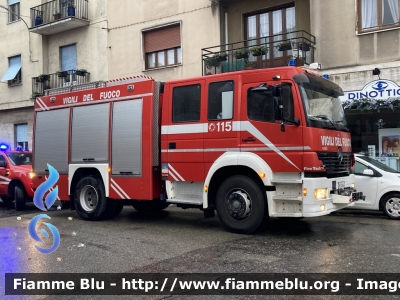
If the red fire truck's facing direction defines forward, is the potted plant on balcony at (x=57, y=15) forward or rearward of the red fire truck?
rearward

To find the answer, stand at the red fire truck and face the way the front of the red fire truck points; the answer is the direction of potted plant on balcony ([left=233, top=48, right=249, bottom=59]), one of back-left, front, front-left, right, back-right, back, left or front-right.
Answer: back-left

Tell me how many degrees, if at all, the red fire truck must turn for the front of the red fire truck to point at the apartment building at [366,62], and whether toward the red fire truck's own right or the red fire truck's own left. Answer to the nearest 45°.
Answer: approximately 90° to the red fire truck's own left

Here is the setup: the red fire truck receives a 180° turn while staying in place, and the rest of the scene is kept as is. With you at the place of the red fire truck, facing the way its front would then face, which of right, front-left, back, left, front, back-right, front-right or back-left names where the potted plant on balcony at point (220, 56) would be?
front-right

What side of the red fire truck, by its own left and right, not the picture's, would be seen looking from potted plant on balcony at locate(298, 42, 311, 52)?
left

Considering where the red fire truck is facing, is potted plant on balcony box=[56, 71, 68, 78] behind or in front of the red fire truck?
behind

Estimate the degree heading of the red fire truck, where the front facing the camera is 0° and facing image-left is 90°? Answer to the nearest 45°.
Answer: approximately 315°

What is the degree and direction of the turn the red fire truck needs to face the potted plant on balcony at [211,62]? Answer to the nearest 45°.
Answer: approximately 135° to its left

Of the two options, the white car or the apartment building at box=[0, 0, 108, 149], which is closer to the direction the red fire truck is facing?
the white car

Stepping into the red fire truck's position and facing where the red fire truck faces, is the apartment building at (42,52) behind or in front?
behind

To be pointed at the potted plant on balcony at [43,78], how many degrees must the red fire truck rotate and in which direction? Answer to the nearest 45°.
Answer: approximately 180°
